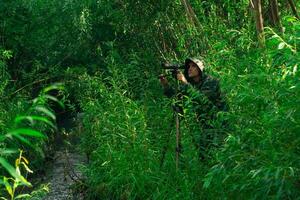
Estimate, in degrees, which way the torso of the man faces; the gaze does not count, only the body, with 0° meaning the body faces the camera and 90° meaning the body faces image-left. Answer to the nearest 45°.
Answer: approximately 45°

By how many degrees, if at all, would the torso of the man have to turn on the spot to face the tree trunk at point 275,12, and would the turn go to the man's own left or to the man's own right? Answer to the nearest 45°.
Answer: approximately 180°
